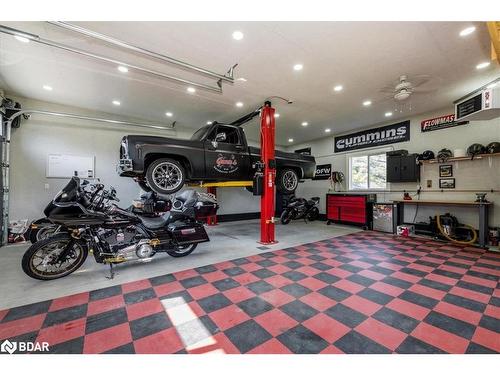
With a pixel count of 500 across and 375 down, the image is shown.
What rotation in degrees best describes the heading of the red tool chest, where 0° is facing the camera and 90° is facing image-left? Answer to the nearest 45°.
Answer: approximately 45°

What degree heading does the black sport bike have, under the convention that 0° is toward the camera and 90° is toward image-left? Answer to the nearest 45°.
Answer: approximately 45°

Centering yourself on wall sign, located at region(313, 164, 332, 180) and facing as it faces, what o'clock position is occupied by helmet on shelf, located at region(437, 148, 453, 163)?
The helmet on shelf is roughly at 9 o'clock from the wall sign.

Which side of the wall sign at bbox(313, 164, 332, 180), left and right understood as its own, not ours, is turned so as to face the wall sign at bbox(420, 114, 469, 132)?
left

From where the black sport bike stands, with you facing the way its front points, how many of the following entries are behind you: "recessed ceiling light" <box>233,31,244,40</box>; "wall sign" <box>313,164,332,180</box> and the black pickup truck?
1

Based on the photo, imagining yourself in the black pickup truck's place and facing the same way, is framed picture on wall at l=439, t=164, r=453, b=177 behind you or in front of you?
behind

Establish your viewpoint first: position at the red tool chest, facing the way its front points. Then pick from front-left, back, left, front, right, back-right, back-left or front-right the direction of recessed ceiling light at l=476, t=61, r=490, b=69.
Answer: left

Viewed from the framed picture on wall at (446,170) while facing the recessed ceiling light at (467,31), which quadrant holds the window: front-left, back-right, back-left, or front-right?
back-right

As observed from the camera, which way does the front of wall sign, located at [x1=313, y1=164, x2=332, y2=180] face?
facing the viewer and to the left of the viewer

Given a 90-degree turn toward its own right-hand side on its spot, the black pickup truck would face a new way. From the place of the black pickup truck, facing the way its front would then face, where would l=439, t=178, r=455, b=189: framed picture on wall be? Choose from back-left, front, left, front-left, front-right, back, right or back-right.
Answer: back-right
